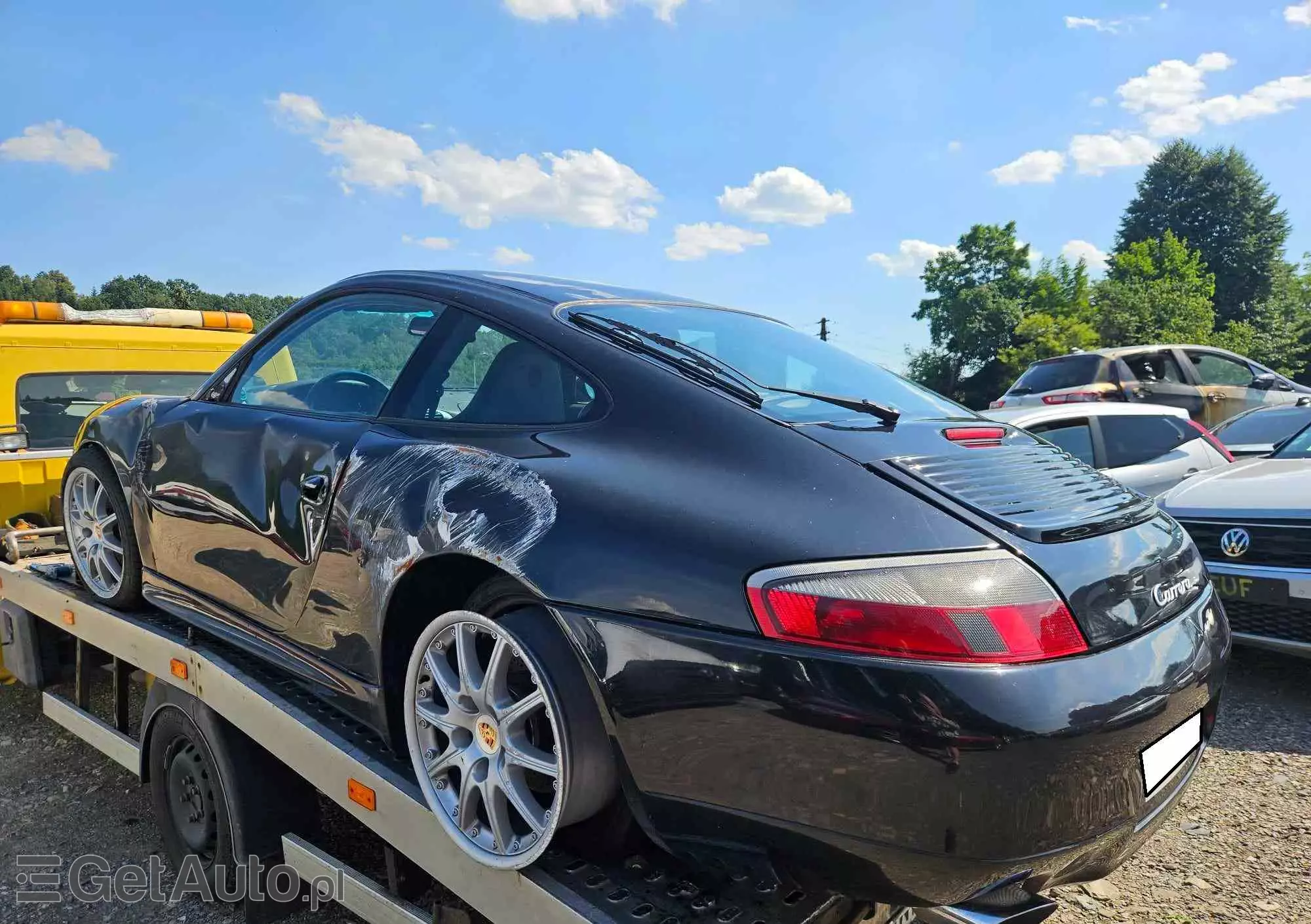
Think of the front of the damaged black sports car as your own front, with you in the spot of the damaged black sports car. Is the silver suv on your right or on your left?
on your right

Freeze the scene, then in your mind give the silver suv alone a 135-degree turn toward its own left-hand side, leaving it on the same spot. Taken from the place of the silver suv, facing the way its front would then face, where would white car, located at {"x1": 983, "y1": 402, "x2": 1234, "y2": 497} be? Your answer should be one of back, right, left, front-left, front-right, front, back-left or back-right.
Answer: left

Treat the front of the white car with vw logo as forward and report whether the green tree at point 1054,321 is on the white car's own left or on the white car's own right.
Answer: on the white car's own right

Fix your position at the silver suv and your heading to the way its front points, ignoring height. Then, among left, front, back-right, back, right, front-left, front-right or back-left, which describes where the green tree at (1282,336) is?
front-left

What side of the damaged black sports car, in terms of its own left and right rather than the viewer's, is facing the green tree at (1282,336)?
right

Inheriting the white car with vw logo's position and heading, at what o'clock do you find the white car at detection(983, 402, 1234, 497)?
The white car is roughly at 4 o'clock from the white car with vw logo.

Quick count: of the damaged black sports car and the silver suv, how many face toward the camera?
0

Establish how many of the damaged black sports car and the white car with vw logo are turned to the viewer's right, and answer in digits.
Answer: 0

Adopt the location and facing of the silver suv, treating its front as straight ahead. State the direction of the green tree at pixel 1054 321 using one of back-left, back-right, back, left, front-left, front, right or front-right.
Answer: front-left

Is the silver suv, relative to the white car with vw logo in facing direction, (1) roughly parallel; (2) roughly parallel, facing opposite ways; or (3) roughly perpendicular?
roughly parallel, facing opposite ways

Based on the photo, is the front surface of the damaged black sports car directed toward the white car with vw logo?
no

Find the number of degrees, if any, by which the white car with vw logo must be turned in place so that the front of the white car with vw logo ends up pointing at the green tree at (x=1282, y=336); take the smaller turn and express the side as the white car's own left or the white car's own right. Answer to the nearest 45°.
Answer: approximately 135° to the white car's own right

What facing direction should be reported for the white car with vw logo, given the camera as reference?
facing the viewer and to the left of the viewer

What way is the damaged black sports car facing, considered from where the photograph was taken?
facing away from the viewer and to the left of the viewer

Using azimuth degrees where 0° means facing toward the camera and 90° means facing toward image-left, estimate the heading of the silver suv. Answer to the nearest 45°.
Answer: approximately 225°
